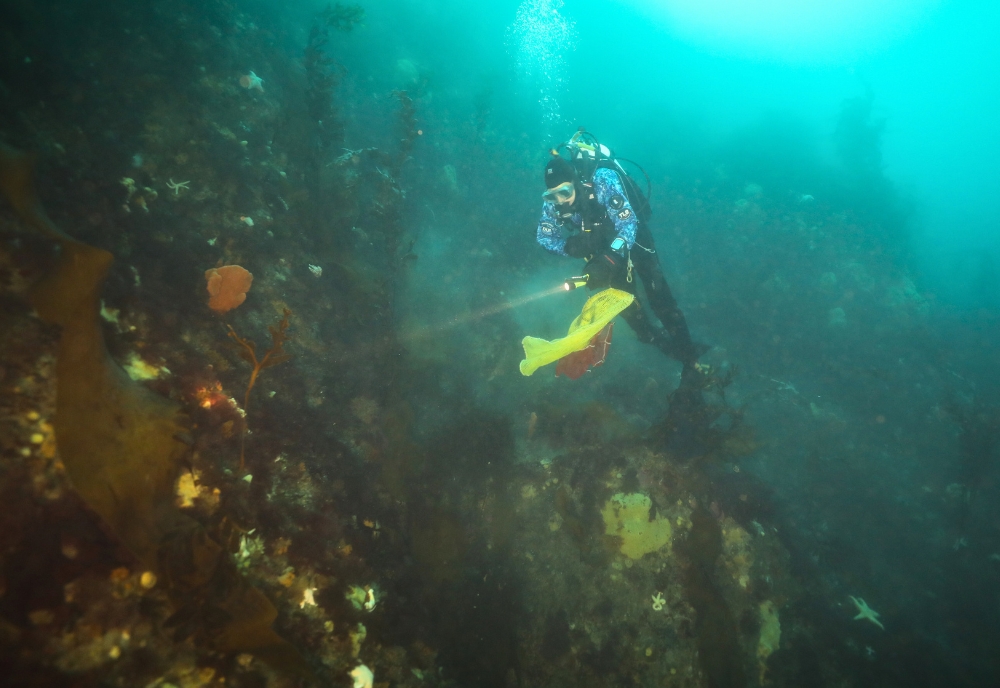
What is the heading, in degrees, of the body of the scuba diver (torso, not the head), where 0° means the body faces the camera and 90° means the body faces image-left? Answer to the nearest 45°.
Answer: approximately 45°

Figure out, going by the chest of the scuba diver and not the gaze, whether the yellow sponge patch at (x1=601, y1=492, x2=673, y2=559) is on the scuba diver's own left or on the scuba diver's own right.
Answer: on the scuba diver's own left

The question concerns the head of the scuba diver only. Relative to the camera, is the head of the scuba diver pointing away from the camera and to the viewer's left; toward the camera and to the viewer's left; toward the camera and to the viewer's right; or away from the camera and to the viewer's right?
toward the camera and to the viewer's left

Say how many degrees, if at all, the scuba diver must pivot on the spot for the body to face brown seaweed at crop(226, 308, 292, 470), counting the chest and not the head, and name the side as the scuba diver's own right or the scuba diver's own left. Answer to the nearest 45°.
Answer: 0° — they already face it

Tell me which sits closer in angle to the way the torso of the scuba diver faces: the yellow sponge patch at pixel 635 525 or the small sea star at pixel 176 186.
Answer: the small sea star

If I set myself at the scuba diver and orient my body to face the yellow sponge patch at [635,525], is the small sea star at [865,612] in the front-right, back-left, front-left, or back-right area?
front-left

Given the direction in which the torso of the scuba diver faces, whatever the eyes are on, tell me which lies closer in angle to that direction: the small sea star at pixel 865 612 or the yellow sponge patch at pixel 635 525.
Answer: the yellow sponge patch

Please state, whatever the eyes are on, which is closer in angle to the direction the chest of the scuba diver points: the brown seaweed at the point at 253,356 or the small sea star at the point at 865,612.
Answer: the brown seaweed
